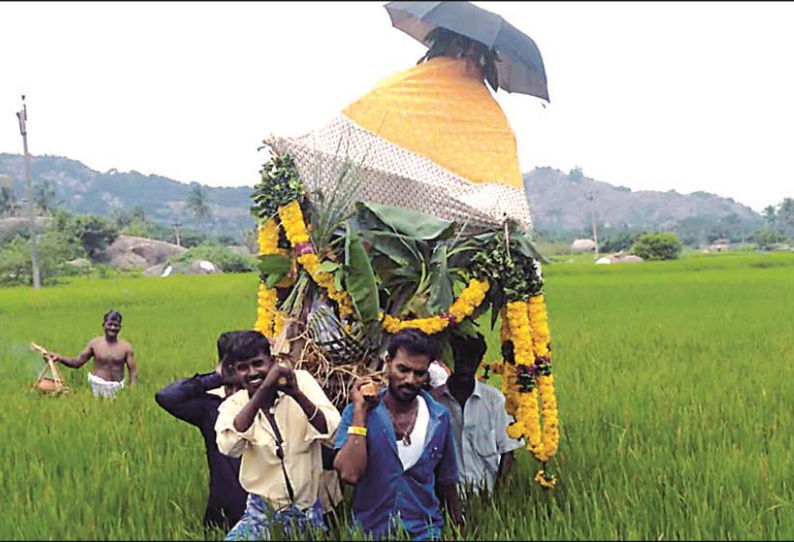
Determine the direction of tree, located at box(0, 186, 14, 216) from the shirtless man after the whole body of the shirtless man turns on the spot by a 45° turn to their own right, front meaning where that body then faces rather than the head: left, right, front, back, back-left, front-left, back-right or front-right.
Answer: back-right

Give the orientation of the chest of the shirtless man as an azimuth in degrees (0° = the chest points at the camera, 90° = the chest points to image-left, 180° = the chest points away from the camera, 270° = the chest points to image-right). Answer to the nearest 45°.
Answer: approximately 0°

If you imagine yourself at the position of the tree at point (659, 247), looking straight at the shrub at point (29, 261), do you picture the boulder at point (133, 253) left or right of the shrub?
right

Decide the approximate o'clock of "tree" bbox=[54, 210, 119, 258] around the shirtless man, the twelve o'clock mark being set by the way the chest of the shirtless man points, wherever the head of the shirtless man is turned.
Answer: The tree is roughly at 6 o'clock from the shirtless man.

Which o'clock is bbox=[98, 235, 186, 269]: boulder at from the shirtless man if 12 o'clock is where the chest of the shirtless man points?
The boulder is roughly at 6 o'clock from the shirtless man.

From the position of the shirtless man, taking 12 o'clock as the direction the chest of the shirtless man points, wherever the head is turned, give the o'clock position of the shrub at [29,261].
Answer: The shrub is roughly at 6 o'clock from the shirtless man.

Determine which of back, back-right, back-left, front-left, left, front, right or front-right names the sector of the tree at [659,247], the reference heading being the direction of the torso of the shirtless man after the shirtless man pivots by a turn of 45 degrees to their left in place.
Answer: left
